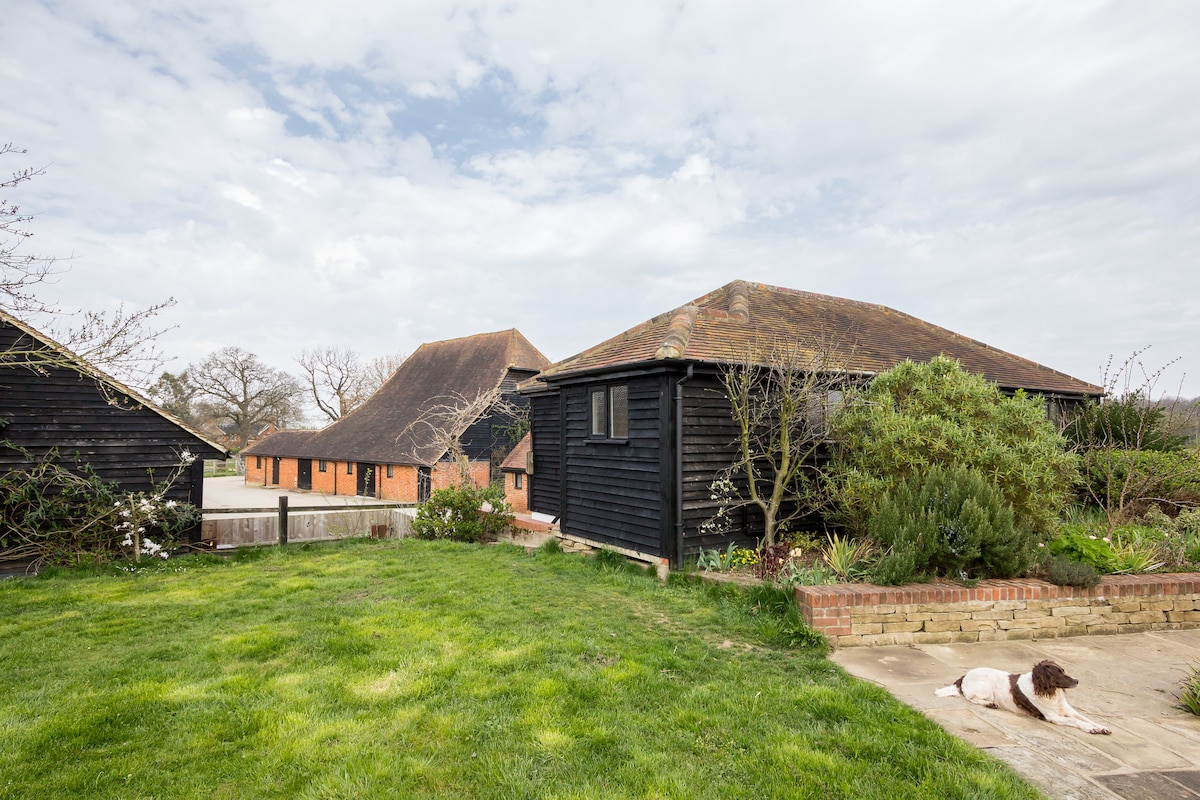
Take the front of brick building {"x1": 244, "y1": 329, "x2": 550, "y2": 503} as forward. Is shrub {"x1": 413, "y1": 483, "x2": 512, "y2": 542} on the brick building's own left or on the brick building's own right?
on the brick building's own left

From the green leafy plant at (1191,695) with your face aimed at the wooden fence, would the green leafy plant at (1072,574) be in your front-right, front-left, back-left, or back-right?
front-right

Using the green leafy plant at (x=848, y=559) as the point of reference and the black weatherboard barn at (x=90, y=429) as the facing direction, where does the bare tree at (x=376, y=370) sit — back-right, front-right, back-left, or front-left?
front-right

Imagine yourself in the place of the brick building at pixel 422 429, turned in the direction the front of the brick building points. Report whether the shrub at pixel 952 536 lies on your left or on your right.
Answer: on your left

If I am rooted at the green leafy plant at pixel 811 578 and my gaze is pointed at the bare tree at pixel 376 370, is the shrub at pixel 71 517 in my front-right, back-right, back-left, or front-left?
front-left

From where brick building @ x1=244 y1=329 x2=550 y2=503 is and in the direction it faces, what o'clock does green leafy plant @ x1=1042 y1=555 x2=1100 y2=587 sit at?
The green leafy plant is roughly at 10 o'clock from the brick building.

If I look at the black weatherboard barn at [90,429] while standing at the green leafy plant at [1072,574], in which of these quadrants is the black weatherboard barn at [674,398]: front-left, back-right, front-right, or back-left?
front-right

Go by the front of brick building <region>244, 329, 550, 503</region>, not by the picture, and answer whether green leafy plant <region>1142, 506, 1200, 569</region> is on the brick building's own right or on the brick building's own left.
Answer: on the brick building's own left

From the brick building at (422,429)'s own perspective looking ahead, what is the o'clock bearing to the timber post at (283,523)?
The timber post is roughly at 11 o'clock from the brick building.

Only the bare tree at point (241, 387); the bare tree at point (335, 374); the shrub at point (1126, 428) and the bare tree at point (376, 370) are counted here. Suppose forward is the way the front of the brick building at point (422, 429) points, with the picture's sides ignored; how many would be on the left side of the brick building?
1

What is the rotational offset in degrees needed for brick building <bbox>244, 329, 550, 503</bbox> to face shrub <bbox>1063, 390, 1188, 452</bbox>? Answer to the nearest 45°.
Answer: approximately 90° to its left

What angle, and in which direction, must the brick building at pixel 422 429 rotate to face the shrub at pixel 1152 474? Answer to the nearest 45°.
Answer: approximately 90° to its left

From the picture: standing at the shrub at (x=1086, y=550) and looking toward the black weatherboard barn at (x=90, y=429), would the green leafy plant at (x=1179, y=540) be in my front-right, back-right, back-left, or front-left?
back-right

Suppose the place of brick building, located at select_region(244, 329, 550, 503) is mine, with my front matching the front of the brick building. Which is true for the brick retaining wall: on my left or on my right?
on my left

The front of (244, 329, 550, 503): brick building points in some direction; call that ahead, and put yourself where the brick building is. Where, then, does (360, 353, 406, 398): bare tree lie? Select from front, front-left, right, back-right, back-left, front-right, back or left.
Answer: back-right

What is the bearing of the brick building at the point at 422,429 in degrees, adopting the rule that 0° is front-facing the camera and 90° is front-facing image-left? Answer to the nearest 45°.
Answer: approximately 45°
